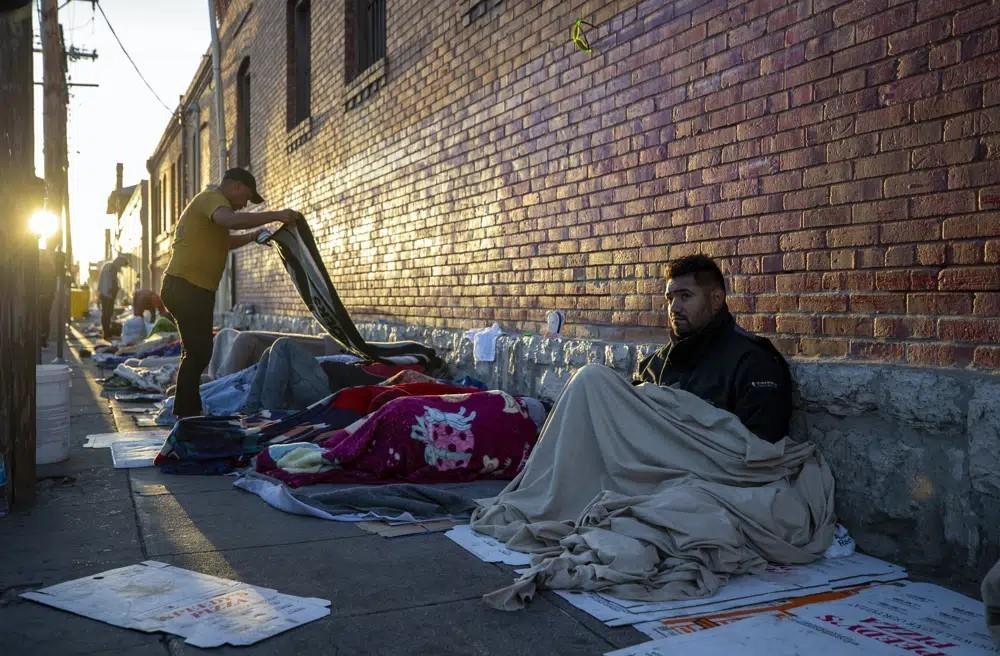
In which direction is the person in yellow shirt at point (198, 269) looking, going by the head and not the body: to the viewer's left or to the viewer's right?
to the viewer's right

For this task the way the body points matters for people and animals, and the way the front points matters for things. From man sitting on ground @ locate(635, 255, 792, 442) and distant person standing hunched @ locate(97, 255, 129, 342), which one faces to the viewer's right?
the distant person standing hunched

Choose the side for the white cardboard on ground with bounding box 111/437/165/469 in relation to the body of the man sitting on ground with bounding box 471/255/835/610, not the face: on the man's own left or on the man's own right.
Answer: on the man's own right

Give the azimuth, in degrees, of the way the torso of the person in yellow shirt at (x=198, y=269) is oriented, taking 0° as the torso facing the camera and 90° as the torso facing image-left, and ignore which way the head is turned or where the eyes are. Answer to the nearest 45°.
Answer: approximately 270°

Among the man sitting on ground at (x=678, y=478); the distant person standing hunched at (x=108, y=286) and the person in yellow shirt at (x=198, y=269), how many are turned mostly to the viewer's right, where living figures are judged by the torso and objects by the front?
2

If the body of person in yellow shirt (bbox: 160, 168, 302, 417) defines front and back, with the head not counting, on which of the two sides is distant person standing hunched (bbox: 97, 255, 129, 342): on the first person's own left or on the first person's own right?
on the first person's own left

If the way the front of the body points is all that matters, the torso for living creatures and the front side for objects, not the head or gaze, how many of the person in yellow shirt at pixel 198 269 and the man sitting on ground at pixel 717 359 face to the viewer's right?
1

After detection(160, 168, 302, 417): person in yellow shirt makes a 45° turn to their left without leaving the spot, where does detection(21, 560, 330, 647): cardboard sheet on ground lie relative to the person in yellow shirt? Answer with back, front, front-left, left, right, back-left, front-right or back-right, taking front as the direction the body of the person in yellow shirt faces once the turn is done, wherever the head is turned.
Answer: back-right

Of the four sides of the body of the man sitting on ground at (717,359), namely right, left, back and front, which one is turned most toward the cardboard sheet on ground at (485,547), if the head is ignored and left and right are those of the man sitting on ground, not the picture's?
front

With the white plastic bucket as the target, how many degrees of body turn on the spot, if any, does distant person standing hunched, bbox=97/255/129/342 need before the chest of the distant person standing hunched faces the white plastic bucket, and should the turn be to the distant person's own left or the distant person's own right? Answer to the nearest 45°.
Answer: approximately 90° to the distant person's own right

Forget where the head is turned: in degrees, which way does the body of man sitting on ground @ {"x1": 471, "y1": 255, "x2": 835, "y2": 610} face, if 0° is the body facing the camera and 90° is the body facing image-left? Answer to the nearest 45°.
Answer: approximately 45°

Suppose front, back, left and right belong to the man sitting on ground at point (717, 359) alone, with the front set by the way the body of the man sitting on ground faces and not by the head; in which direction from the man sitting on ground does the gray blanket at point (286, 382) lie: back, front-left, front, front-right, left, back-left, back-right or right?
right

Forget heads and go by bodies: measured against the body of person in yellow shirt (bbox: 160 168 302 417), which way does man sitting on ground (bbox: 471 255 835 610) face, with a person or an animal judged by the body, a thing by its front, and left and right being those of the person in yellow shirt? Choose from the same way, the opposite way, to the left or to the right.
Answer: the opposite way
